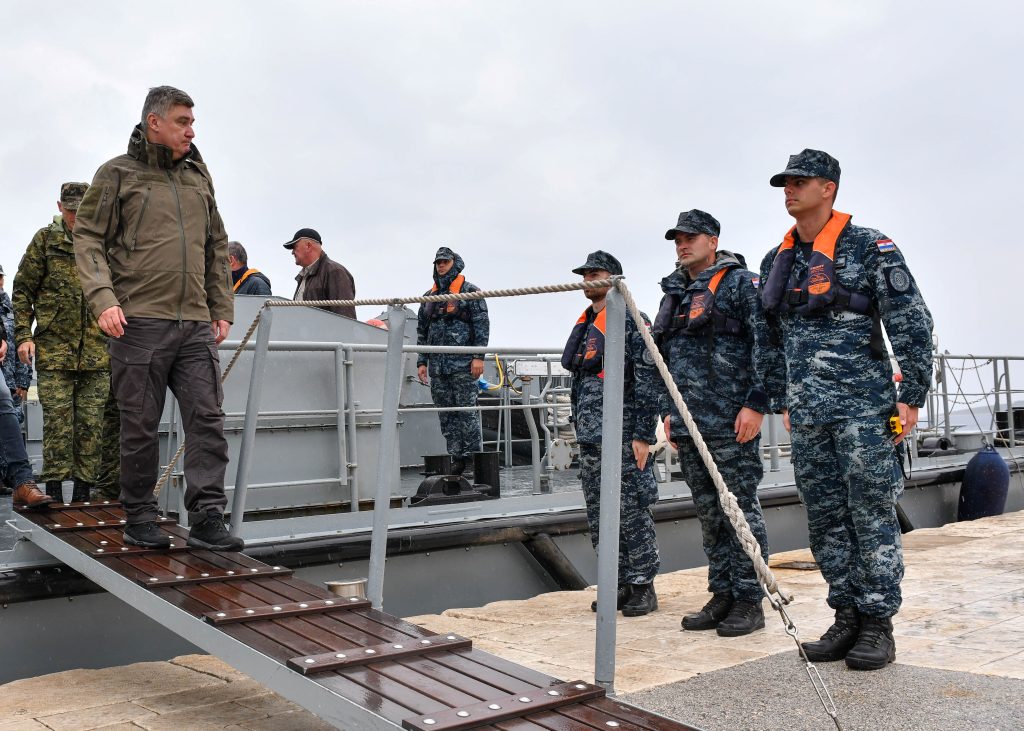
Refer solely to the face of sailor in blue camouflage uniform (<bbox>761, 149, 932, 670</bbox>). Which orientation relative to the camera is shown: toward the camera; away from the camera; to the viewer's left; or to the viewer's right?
to the viewer's left

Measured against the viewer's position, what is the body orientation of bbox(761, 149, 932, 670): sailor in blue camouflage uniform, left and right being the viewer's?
facing the viewer and to the left of the viewer

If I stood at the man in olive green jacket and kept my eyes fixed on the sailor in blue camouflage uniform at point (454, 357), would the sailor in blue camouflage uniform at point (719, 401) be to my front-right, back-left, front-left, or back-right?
front-right

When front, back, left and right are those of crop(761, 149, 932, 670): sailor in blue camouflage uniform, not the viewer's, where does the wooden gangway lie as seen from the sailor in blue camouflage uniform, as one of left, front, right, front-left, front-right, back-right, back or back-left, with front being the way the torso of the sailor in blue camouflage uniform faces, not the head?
front

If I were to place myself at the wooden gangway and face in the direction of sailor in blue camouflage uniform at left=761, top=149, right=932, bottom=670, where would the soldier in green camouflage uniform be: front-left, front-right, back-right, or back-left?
back-left

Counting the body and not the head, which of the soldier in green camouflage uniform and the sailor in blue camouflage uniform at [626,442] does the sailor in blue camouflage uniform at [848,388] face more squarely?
the soldier in green camouflage uniform

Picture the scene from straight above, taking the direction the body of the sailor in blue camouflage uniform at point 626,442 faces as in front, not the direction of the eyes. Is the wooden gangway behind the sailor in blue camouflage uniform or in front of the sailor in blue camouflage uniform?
in front

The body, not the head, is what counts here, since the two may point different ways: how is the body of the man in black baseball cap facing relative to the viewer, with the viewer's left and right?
facing to the left of the viewer

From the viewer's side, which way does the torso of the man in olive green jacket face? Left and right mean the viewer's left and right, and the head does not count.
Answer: facing the viewer and to the right of the viewer

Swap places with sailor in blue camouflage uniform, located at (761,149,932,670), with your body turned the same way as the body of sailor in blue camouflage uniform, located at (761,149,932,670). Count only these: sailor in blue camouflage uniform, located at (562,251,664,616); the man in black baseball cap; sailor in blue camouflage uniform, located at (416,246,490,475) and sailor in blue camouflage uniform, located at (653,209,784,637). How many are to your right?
4

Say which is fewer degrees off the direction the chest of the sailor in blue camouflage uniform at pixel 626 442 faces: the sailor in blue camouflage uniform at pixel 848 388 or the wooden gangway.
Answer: the wooden gangway

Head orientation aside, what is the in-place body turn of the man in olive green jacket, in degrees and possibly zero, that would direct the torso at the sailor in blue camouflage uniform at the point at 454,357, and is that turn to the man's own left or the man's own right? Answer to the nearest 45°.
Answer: approximately 90° to the man's own left
